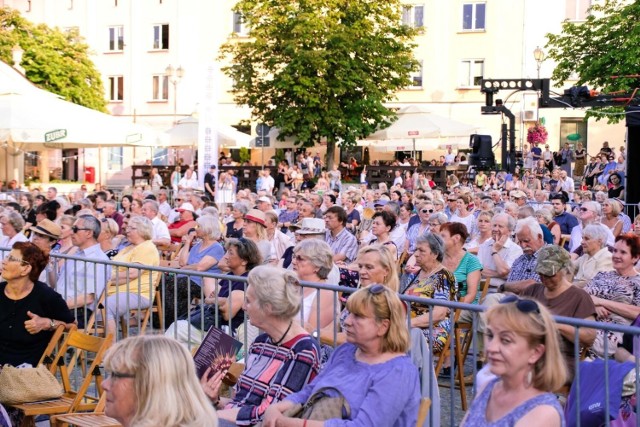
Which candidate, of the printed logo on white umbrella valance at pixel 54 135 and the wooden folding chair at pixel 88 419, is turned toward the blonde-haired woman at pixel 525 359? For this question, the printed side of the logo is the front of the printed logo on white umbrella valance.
the printed logo on white umbrella valance

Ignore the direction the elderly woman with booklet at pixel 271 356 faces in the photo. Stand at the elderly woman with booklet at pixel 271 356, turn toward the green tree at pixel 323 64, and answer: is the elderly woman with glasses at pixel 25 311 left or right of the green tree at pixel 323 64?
left

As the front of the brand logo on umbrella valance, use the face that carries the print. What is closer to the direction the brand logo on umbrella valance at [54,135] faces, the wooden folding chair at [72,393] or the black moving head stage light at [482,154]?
the wooden folding chair

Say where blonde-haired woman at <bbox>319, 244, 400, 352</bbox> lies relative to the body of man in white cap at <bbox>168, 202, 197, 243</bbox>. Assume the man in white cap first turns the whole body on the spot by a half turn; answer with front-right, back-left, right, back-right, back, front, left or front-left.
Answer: back-right

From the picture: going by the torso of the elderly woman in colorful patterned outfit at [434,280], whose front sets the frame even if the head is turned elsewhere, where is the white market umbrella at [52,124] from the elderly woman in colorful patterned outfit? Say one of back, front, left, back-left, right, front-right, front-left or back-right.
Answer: right

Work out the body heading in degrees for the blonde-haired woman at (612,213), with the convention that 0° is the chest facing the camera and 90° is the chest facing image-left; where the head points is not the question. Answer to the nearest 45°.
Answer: approximately 45°

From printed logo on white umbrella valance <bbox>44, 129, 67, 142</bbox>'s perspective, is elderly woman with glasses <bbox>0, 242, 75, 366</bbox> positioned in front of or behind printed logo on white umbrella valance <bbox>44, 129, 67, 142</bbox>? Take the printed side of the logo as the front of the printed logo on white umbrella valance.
in front

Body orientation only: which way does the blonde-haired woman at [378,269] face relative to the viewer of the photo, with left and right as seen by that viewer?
facing the viewer and to the left of the viewer

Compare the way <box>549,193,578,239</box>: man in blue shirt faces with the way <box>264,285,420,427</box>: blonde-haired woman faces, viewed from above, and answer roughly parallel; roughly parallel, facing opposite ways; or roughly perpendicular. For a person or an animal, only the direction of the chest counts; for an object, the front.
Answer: roughly parallel
